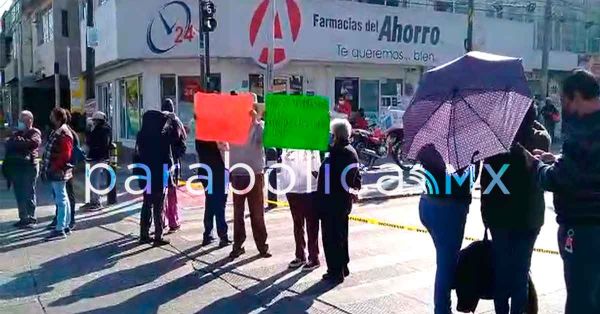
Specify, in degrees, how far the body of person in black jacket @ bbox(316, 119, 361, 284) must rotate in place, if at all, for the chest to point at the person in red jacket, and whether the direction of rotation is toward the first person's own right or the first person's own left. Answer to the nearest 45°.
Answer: approximately 90° to the first person's own left
